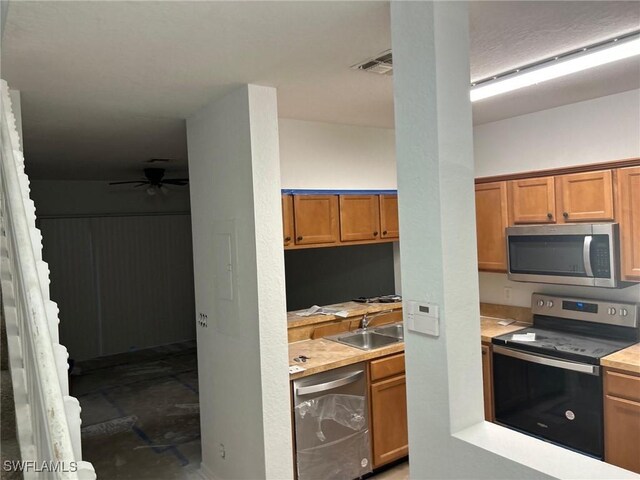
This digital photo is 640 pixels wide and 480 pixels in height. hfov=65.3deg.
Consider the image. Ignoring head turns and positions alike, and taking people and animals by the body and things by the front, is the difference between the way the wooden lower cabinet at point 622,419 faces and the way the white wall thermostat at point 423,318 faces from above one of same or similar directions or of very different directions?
same or similar directions

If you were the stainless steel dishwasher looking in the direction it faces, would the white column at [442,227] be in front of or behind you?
in front

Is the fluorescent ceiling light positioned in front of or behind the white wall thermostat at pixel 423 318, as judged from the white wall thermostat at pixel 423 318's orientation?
behind

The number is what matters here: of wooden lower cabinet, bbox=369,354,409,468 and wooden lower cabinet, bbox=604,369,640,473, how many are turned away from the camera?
0

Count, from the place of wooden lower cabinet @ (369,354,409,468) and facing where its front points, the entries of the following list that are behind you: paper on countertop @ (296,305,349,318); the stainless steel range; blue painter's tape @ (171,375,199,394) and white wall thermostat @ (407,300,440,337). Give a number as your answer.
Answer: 2

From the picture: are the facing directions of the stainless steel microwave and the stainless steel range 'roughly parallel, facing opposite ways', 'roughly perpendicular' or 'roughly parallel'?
roughly parallel

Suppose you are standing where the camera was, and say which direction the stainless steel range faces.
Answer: facing the viewer and to the left of the viewer

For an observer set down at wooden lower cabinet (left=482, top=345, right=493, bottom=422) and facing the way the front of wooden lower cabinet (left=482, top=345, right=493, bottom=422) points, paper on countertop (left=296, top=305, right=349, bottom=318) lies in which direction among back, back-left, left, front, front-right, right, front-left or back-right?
front-right

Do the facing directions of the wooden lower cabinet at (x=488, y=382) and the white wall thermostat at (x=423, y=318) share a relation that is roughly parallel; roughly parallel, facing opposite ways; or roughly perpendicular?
roughly parallel

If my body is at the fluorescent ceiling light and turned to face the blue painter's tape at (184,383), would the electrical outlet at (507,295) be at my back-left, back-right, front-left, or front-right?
front-right

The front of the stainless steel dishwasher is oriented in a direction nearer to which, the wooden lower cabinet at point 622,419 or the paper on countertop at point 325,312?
the wooden lower cabinet

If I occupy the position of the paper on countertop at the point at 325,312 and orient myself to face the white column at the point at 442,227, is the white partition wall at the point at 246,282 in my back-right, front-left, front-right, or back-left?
front-right
